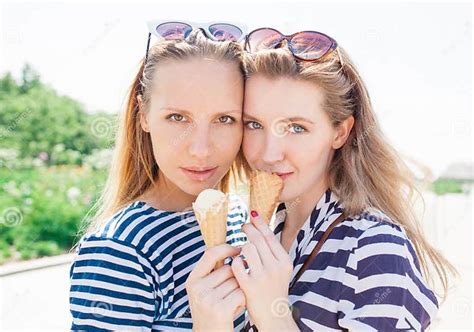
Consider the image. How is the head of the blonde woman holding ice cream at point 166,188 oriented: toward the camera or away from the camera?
toward the camera

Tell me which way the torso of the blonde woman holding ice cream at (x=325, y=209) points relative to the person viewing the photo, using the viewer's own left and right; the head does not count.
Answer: facing the viewer and to the left of the viewer

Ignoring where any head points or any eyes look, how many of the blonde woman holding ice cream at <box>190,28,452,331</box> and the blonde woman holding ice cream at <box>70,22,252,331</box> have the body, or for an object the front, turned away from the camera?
0

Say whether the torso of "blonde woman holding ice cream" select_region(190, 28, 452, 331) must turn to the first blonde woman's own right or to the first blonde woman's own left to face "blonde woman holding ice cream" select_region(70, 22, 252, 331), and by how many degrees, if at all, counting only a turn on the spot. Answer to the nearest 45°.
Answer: approximately 45° to the first blonde woman's own right

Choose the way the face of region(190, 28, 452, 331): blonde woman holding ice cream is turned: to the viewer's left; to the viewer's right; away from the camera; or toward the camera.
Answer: toward the camera
